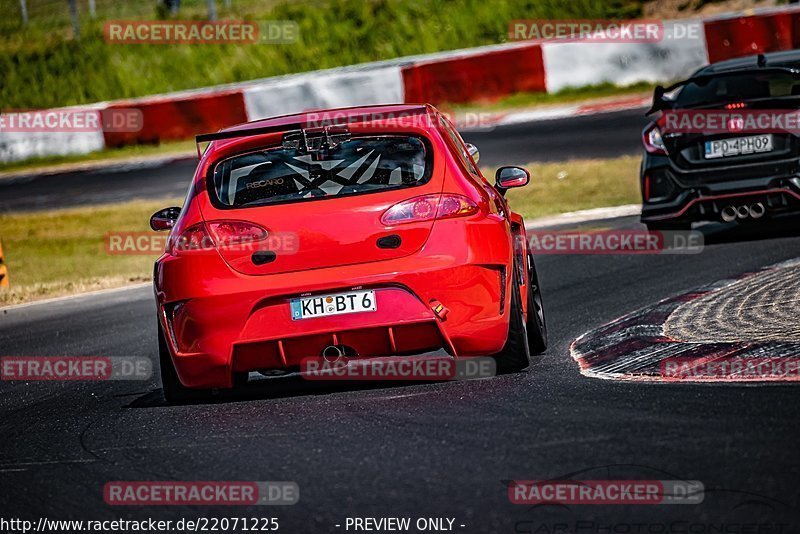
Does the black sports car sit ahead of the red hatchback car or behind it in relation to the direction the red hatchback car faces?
ahead

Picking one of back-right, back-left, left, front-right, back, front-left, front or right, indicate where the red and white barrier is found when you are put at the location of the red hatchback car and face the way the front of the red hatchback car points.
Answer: front

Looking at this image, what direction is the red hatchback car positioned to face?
away from the camera
